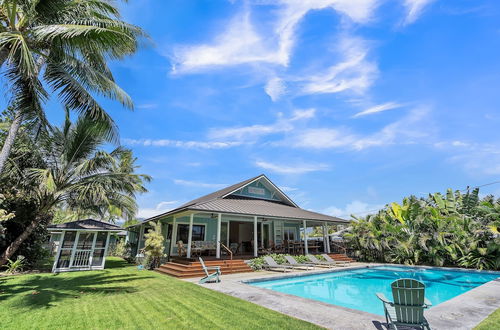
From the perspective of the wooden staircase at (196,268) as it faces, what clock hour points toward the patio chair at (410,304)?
The patio chair is roughly at 11 o'clock from the wooden staircase.

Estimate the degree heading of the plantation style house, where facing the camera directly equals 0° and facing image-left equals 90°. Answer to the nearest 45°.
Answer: approximately 315°

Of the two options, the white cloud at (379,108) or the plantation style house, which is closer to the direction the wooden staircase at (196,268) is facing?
the white cloud

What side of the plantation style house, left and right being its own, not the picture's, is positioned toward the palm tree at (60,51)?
right

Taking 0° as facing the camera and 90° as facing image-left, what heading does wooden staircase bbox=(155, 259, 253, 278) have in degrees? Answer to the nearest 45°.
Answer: approximately 0°

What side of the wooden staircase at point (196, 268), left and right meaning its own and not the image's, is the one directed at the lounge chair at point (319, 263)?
left

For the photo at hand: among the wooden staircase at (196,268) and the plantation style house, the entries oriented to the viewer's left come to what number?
0
